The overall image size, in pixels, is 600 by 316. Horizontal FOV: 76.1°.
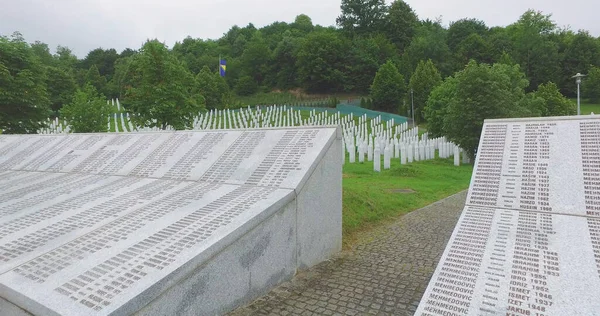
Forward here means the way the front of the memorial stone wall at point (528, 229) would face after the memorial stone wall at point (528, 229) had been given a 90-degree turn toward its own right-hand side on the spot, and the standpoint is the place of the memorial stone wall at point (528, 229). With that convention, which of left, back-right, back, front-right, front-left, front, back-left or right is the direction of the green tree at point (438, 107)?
front-right

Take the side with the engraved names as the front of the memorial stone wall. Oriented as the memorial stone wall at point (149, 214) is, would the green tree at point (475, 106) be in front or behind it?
behind

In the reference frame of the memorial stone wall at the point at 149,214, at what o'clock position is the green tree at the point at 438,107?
The green tree is roughly at 6 o'clock from the memorial stone wall.

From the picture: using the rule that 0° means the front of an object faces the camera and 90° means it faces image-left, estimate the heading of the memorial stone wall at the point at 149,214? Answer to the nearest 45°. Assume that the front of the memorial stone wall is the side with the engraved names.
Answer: approximately 45°

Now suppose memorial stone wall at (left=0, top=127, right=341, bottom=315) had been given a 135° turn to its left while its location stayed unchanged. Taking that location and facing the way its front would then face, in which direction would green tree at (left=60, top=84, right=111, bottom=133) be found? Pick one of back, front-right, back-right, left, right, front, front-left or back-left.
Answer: left

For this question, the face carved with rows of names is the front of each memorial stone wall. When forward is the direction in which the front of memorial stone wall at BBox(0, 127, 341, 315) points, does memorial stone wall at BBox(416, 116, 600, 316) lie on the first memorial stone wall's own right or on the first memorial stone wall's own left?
on the first memorial stone wall's own left

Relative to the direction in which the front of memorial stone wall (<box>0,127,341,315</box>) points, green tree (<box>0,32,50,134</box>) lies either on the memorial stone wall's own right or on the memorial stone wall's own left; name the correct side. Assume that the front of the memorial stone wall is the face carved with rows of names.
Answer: on the memorial stone wall's own right

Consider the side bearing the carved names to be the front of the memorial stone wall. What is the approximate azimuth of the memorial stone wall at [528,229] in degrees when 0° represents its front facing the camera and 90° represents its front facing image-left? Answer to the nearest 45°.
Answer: approximately 45°

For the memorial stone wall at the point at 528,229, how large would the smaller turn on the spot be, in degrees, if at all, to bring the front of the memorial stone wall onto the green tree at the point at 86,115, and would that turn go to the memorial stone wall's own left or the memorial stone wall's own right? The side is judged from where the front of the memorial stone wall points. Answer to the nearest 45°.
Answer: approximately 90° to the memorial stone wall's own right

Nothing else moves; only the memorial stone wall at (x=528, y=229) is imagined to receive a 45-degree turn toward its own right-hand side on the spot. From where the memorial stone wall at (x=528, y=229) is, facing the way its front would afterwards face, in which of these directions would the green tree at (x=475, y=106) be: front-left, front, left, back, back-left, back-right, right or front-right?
right

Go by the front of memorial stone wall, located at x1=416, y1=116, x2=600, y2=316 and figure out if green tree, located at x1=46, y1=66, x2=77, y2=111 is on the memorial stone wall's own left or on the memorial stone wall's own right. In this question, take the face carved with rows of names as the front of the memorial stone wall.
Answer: on the memorial stone wall's own right
